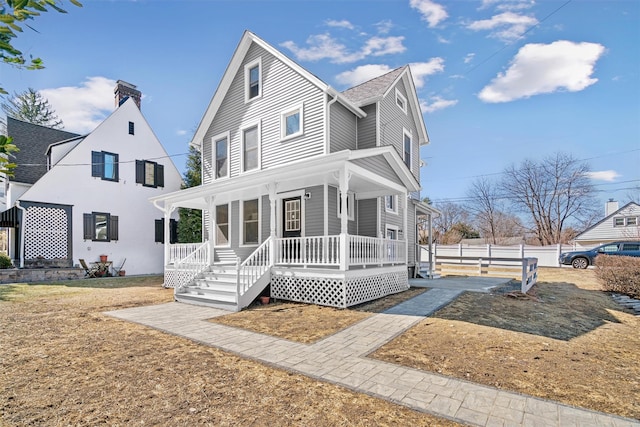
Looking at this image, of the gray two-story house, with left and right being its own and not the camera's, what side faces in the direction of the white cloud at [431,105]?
back

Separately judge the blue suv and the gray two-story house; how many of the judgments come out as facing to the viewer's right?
0

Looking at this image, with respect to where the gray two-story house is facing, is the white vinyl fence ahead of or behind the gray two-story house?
behind

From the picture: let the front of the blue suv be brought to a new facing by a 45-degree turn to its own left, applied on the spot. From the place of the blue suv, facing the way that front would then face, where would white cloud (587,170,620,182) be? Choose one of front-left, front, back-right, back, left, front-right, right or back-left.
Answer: back-right

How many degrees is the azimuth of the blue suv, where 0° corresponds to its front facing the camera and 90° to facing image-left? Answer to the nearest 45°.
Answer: approximately 90°

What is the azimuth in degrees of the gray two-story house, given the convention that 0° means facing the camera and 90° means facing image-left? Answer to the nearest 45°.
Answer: approximately 45°

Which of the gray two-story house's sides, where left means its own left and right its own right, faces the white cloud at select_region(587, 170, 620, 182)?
back

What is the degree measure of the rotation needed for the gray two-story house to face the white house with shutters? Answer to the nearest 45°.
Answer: approximately 90° to its right

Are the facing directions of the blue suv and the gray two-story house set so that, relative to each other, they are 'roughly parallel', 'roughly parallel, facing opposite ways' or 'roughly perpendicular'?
roughly perpendicular

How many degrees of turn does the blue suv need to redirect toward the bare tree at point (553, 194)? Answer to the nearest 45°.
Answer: approximately 90° to its right

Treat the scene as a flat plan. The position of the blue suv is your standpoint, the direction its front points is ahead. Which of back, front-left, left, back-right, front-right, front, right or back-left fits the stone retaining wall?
front-left
